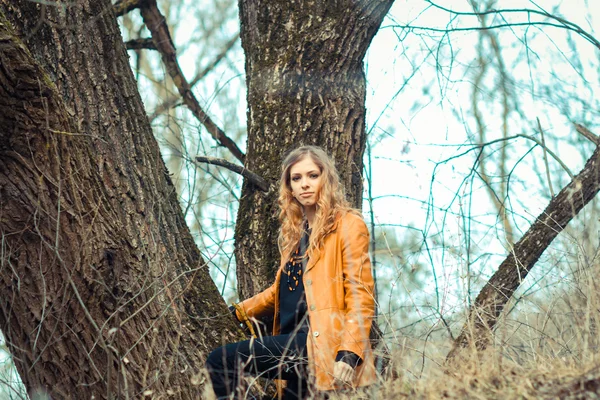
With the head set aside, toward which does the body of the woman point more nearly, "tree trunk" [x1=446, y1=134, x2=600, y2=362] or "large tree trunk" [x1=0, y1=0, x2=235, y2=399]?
the large tree trunk

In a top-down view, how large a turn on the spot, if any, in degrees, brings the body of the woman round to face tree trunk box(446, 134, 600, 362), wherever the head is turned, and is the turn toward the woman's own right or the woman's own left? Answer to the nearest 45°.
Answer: approximately 135° to the woman's own left

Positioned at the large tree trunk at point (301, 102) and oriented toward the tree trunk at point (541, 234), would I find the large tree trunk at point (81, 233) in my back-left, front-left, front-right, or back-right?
back-right
